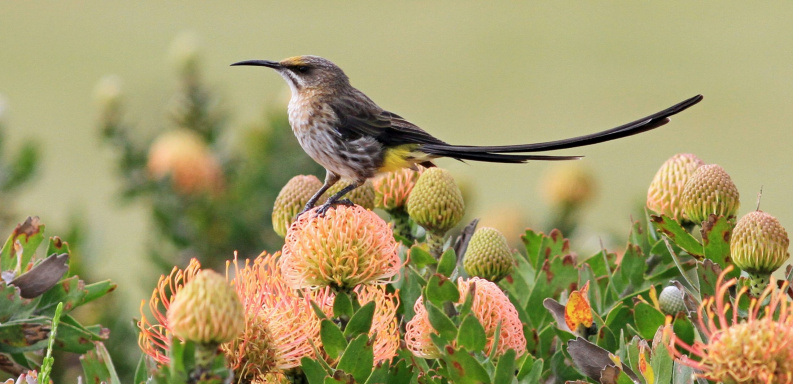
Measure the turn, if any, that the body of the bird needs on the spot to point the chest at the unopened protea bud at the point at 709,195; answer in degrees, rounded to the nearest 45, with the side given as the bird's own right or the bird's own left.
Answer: approximately 135° to the bird's own left

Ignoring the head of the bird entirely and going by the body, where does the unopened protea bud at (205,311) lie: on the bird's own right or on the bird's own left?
on the bird's own left

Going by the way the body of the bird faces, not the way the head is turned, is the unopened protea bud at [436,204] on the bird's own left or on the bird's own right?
on the bird's own left

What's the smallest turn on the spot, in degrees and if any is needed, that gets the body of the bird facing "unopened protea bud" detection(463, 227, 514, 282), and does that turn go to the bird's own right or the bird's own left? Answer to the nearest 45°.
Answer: approximately 135° to the bird's own left

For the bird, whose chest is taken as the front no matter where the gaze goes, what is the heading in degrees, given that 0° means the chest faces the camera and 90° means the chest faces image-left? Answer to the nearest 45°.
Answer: approximately 90°

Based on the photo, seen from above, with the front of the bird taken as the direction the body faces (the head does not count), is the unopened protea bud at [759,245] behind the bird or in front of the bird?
behind

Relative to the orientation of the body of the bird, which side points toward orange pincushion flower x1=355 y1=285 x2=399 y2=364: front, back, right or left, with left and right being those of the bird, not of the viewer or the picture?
left

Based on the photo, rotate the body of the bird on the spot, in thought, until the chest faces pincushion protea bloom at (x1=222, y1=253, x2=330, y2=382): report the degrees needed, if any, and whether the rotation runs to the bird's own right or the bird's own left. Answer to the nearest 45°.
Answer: approximately 90° to the bird's own left

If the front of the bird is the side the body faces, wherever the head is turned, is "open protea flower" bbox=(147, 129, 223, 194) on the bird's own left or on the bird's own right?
on the bird's own right
